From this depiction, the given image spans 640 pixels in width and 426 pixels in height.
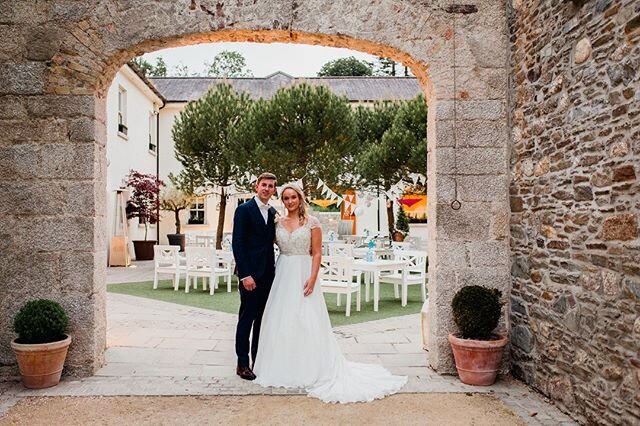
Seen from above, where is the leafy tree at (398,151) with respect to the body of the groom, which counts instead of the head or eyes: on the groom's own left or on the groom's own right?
on the groom's own left

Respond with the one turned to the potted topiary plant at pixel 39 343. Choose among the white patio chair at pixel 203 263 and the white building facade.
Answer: the white building facade

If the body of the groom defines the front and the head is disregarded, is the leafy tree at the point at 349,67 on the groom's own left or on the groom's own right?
on the groom's own left

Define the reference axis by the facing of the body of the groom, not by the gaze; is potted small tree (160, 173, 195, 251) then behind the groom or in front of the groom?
behind

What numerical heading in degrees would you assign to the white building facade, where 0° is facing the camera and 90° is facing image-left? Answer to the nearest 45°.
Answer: approximately 0°

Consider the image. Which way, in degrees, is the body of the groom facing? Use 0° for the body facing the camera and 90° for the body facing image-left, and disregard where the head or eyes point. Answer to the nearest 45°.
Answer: approximately 315°

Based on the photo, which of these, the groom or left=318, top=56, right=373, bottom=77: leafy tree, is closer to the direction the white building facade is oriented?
the groom

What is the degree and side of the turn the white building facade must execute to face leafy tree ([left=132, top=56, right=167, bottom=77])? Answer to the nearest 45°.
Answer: approximately 180°

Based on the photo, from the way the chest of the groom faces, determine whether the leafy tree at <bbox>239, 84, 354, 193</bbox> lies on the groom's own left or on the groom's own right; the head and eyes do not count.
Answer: on the groom's own left
